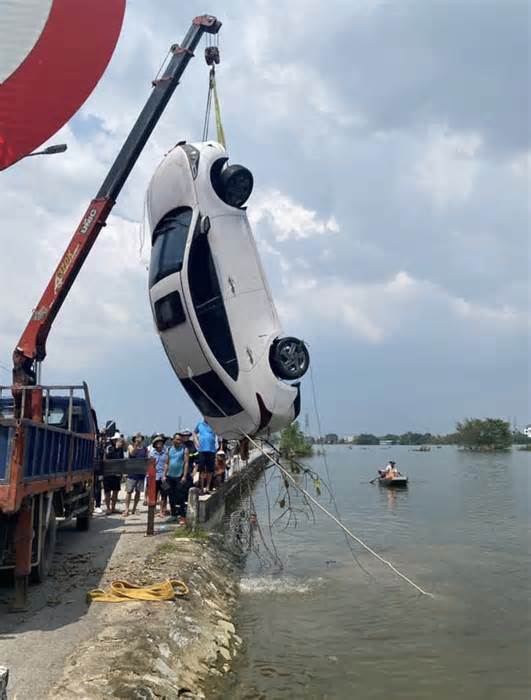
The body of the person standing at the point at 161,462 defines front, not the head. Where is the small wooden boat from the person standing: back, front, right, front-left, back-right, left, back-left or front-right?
back-left

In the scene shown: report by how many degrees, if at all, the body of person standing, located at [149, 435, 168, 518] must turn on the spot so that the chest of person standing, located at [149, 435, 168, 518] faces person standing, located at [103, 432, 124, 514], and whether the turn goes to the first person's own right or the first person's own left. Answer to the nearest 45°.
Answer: approximately 135° to the first person's own right

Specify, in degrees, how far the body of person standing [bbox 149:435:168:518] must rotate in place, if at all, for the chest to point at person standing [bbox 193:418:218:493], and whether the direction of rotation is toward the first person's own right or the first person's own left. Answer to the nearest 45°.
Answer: approximately 90° to the first person's own left

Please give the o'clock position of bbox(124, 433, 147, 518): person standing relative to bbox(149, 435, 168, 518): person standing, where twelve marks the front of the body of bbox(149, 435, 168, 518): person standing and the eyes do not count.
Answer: bbox(124, 433, 147, 518): person standing is roughly at 3 o'clock from bbox(149, 435, 168, 518): person standing.

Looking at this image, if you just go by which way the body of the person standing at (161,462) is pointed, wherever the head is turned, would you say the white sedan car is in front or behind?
in front

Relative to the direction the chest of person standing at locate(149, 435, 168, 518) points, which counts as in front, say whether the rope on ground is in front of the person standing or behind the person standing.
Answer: in front

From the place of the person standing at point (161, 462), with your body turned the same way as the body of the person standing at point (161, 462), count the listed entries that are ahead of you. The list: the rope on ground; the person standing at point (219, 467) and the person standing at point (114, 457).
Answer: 1

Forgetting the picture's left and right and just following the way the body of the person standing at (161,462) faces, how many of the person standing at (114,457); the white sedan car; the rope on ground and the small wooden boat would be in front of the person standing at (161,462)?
2

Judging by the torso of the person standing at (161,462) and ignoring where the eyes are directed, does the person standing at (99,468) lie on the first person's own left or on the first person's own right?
on the first person's own right

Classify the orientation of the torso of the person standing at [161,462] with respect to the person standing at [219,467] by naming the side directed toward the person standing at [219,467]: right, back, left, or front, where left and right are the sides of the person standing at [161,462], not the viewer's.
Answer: back

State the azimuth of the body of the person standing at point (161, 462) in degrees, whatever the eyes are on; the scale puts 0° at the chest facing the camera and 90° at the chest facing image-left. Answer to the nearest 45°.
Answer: approximately 0°

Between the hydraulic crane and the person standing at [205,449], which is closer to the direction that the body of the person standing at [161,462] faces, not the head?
the hydraulic crane

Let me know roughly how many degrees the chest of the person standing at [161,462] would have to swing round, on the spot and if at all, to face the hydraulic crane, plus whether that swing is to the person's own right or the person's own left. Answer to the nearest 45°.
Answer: approximately 45° to the person's own right
